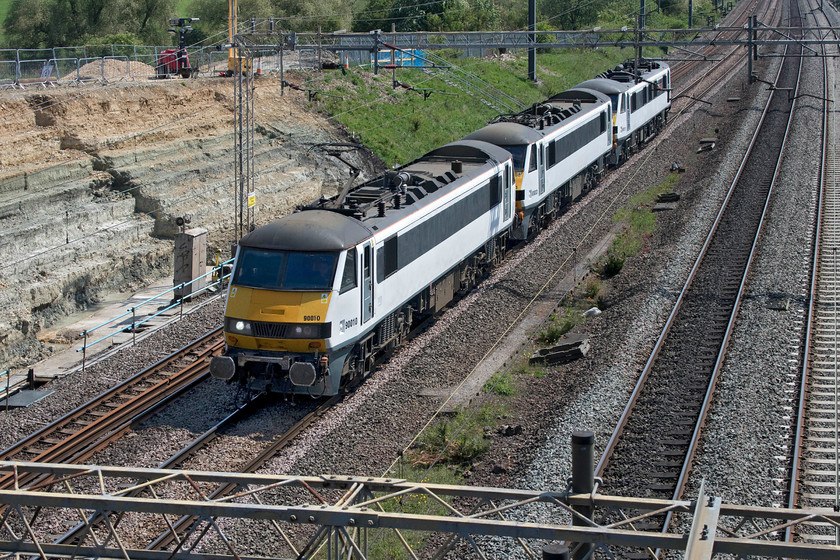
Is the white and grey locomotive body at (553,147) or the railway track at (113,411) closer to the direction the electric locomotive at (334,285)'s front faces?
the railway track

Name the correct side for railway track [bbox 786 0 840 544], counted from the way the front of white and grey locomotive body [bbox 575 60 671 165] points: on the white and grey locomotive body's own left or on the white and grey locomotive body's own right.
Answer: on the white and grey locomotive body's own left

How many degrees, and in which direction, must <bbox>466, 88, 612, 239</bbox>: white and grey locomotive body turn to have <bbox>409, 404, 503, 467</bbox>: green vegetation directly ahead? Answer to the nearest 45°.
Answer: approximately 45° to its left

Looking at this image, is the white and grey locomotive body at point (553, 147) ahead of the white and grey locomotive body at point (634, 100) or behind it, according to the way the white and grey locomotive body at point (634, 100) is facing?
ahead

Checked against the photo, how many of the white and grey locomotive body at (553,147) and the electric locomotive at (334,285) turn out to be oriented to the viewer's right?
0

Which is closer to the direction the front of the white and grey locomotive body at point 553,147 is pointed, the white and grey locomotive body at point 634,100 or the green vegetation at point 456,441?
the green vegetation

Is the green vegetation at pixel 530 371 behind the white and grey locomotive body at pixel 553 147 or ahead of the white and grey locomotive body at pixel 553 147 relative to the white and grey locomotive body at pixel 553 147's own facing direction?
ahead

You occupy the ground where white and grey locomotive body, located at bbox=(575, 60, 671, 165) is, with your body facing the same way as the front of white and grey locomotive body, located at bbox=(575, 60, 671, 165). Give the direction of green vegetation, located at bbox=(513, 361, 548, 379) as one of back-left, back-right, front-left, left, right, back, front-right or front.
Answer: front-left

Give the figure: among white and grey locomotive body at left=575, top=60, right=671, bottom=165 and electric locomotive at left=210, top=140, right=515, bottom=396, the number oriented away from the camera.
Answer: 0

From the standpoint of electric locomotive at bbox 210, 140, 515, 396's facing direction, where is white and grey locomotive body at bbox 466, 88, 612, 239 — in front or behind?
behind

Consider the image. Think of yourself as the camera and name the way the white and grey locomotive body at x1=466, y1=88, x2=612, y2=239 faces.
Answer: facing the viewer and to the left of the viewer

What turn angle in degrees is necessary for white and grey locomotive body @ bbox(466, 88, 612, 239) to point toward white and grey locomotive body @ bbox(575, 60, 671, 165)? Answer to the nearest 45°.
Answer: approximately 135° to its right
